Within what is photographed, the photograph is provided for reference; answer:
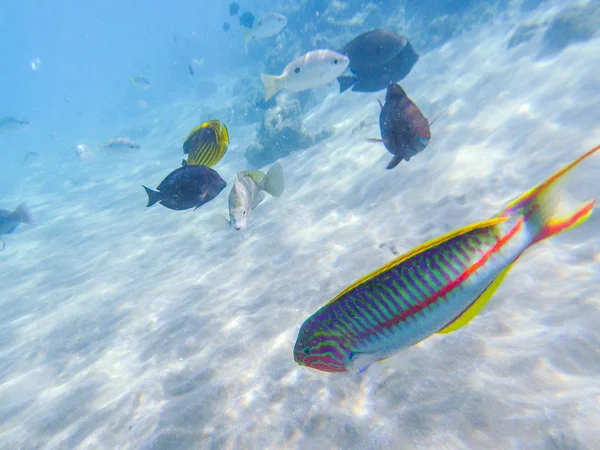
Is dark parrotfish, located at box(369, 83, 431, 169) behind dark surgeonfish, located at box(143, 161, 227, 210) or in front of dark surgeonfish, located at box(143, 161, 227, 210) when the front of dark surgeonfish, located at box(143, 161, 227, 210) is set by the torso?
in front

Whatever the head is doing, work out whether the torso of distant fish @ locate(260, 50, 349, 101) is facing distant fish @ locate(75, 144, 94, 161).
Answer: no

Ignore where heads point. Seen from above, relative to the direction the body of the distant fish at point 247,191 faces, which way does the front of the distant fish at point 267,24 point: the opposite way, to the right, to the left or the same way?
to the left

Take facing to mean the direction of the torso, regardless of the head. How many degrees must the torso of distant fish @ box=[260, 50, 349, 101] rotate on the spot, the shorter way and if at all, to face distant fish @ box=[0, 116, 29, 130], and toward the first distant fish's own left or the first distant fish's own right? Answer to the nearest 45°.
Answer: approximately 180°

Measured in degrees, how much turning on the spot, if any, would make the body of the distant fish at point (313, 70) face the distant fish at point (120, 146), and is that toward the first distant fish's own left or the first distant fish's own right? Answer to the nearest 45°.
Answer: approximately 180°

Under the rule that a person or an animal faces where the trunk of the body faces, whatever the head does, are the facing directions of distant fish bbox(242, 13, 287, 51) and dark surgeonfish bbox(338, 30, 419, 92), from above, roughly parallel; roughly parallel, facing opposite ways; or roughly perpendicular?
roughly parallel

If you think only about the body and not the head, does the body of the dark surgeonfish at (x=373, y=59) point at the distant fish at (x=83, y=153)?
no

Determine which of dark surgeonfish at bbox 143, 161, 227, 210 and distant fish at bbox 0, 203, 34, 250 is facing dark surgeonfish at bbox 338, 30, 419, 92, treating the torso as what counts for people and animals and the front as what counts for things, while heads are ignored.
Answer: dark surgeonfish at bbox 143, 161, 227, 210

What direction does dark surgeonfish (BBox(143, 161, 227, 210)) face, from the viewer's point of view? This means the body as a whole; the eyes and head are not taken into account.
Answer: to the viewer's right

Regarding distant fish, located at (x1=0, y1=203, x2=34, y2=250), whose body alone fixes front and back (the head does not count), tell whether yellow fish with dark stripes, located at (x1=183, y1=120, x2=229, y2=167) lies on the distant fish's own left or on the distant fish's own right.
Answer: on the distant fish's own left

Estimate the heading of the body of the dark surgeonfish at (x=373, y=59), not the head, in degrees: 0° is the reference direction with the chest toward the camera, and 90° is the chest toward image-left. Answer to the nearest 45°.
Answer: approximately 270°

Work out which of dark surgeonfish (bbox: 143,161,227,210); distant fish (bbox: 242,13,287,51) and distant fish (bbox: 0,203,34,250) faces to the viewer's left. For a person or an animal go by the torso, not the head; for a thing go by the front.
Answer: distant fish (bbox: 0,203,34,250)
